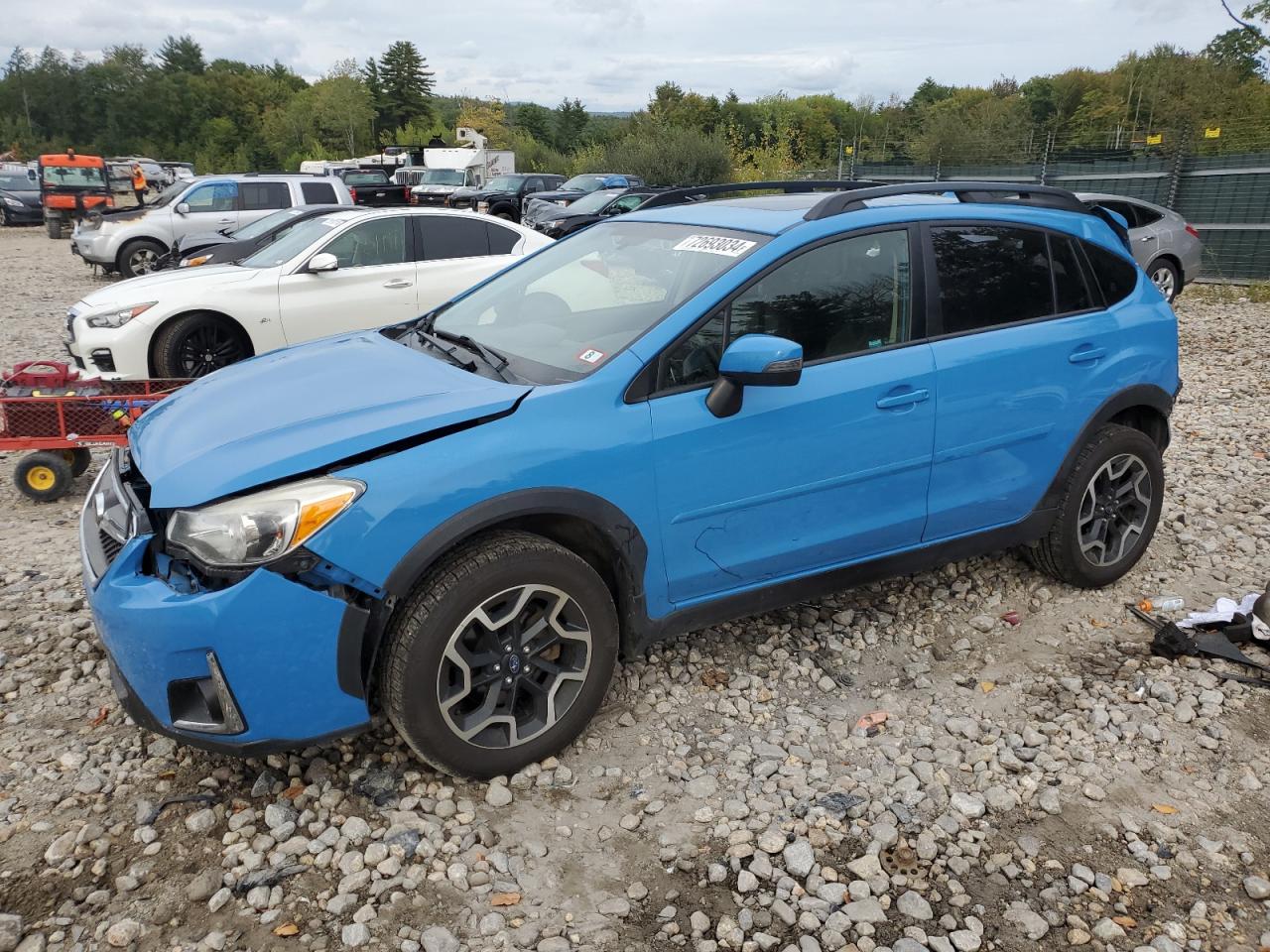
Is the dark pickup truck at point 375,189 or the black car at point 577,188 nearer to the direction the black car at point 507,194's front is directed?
the dark pickup truck

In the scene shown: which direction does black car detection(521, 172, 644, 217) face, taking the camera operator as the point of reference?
facing the viewer and to the left of the viewer

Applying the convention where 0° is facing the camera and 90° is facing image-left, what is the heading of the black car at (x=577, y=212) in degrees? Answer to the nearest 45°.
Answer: approximately 45°

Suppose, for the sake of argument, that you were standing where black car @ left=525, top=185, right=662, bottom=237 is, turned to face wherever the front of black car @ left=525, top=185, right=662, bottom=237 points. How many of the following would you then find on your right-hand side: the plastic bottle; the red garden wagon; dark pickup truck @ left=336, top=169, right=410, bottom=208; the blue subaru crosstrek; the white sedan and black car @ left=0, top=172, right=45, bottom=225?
2

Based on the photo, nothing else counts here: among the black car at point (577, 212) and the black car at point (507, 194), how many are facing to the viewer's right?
0

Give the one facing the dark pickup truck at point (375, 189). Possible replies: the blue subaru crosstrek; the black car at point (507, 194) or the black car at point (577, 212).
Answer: the black car at point (507, 194)

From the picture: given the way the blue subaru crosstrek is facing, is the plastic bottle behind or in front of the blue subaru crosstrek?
behind

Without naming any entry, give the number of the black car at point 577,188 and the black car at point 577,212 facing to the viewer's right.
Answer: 0

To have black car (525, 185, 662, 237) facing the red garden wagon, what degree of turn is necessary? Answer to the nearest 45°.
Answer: approximately 45° to its left

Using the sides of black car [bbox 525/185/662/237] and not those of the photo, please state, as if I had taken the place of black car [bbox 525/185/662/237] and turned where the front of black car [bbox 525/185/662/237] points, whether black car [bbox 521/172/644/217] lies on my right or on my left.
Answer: on my right

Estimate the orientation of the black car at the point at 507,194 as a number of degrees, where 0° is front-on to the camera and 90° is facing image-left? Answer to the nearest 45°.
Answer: approximately 45°
